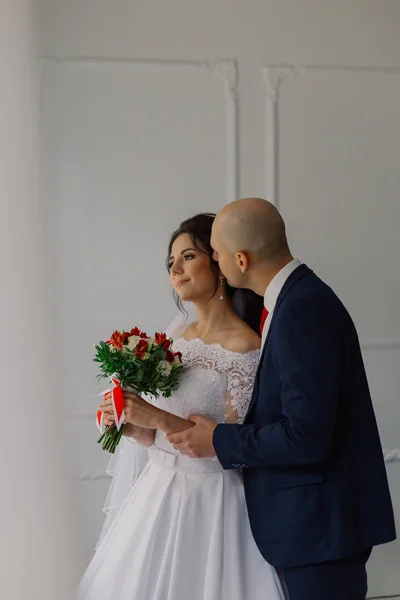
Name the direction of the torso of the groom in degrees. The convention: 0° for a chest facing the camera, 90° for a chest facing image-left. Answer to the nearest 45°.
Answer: approximately 90°

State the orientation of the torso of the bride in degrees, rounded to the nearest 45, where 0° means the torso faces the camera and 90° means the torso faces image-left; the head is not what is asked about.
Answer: approximately 45°
